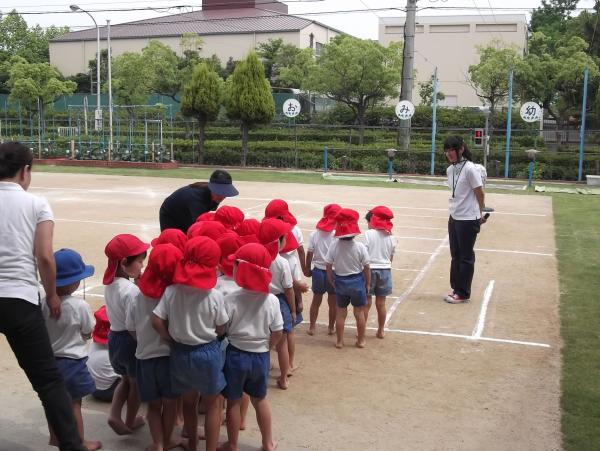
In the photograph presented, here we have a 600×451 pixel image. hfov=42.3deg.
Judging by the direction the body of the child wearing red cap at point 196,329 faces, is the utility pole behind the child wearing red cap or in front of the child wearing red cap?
in front

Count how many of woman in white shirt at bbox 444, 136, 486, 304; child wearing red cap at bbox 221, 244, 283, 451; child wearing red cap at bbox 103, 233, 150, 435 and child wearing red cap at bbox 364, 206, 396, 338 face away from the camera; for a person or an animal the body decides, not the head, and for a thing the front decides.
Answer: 2

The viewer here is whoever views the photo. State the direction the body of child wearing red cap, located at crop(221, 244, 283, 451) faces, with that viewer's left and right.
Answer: facing away from the viewer

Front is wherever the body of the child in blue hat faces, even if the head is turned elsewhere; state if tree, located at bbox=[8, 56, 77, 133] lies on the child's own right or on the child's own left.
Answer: on the child's own left

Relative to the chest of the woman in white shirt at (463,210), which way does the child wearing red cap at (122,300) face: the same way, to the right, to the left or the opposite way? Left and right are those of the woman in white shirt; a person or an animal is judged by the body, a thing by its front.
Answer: the opposite way

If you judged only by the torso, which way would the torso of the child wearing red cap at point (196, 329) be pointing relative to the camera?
away from the camera

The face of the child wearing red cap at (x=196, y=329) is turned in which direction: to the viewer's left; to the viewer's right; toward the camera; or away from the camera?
away from the camera

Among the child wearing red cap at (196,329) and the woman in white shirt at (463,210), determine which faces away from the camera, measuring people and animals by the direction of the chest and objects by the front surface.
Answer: the child wearing red cap
